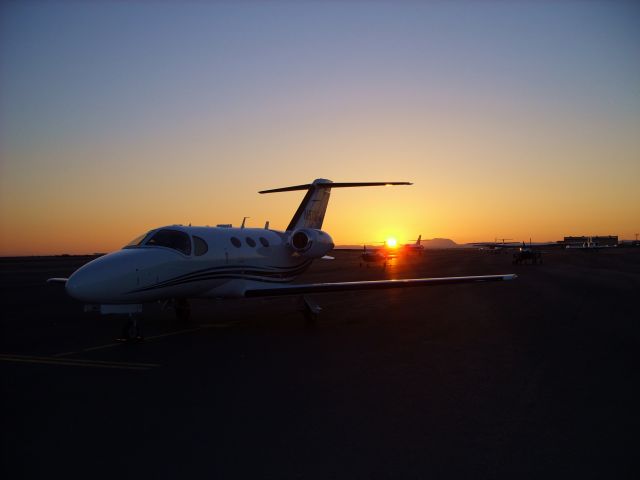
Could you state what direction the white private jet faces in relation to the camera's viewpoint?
facing the viewer and to the left of the viewer
